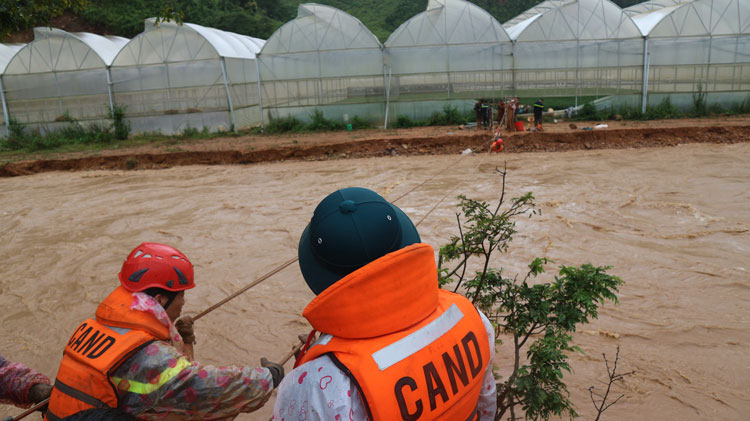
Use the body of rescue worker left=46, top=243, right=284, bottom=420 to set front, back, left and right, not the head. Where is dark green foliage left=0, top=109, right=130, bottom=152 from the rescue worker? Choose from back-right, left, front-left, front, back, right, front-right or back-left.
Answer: front-left

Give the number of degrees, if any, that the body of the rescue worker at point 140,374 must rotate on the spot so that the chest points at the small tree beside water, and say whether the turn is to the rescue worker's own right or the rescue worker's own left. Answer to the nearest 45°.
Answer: approximately 45° to the rescue worker's own right

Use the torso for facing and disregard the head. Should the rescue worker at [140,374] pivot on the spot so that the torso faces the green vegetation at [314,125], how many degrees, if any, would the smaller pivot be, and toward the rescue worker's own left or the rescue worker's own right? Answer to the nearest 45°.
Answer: approximately 45° to the rescue worker's own left

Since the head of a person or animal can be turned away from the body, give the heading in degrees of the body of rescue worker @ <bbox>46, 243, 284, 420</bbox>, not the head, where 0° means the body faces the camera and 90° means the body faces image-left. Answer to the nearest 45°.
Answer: approximately 225°

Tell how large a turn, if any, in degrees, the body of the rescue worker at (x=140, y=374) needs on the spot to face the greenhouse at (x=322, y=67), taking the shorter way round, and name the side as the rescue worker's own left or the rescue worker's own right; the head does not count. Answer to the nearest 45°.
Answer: approximately 45° to the rescue worker's own left

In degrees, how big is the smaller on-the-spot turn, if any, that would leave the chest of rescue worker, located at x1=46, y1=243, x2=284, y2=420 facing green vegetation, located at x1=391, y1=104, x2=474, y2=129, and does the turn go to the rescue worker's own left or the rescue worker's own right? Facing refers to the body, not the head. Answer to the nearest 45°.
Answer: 0° — they already face it

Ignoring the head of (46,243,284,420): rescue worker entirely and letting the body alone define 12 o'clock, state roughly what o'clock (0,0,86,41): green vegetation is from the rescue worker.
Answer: The green vegetation is roughly at 10 o'clock from the rescue worker.

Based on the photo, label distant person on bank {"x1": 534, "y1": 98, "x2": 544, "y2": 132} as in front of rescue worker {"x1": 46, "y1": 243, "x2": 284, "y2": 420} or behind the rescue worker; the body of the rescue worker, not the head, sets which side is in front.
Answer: in front

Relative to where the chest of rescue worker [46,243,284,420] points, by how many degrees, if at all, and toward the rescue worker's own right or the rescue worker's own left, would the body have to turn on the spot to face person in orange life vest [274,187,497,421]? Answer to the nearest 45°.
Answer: approximately 90° to the rescue worker's own right

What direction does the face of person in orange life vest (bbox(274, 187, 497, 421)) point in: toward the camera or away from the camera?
away from the camera

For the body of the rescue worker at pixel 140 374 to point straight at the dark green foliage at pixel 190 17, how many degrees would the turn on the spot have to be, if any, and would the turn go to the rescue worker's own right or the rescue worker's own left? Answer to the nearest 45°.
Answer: approximately 45° to the rescue worker's own left

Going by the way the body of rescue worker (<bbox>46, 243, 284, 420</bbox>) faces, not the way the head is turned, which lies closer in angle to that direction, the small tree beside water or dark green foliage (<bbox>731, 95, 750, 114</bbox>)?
the dark green foliage

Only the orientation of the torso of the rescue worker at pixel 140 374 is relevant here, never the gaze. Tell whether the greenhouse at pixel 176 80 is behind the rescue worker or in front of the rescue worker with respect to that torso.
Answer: in front

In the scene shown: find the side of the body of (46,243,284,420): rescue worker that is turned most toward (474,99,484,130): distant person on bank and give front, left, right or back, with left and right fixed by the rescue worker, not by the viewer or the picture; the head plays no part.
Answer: front

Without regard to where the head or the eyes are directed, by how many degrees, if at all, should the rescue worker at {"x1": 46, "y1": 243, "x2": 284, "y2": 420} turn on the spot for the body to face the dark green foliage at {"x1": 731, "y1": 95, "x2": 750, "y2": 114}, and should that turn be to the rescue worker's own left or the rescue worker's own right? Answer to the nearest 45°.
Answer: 0° — they already face it
